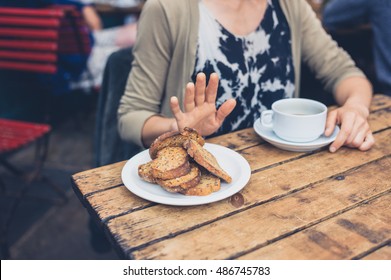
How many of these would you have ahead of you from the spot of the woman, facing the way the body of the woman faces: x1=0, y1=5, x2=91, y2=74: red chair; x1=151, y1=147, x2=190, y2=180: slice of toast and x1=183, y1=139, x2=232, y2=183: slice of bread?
2

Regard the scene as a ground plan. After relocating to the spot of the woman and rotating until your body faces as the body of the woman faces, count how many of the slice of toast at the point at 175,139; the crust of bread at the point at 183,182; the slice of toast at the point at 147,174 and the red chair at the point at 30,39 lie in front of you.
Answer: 3

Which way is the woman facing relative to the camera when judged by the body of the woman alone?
toward the camera

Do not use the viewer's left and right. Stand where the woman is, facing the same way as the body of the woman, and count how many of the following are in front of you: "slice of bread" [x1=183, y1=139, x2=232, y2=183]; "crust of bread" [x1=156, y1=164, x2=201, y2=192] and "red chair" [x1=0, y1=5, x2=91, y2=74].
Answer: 2

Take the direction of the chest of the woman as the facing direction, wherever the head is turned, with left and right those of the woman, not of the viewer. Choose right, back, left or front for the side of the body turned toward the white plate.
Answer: front

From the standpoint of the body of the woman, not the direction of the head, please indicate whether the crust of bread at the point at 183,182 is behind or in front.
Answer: in front

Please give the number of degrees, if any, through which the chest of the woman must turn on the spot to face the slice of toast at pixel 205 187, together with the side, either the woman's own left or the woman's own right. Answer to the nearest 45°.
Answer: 0° — they already face it

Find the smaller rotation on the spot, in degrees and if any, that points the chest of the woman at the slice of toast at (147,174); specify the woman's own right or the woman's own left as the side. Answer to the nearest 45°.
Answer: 0° — they already face it

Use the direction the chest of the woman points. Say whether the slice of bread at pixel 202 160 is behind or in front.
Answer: in front

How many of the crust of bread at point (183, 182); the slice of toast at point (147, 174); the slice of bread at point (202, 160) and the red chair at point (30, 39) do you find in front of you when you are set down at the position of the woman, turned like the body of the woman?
3

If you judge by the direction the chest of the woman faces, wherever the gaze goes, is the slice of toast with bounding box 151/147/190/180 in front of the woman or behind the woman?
in front
